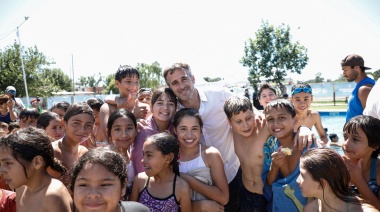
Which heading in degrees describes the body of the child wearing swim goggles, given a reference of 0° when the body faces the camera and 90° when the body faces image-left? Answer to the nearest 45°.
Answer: approximately 0°

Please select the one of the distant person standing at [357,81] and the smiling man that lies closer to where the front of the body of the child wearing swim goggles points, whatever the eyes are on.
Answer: the smiling man

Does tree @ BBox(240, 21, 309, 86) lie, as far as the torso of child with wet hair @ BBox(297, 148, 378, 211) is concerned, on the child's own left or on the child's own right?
on the child's own right

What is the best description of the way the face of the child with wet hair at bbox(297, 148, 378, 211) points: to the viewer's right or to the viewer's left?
to the viewer's left

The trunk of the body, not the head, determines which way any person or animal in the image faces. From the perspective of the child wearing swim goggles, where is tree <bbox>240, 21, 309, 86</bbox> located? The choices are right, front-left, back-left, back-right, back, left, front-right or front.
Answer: back
